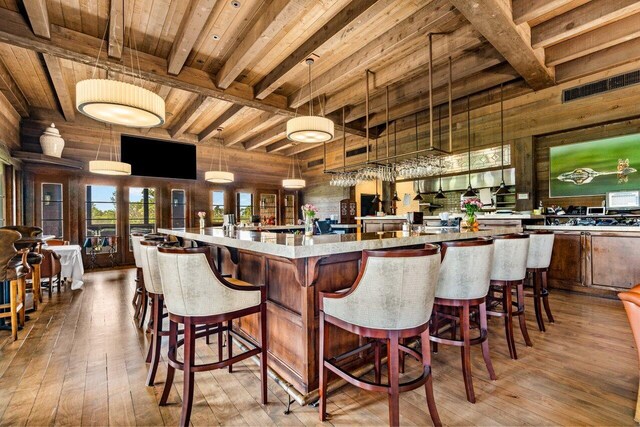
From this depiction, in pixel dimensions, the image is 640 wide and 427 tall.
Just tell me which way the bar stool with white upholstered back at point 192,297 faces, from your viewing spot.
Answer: facing away from the viewer and to the right of the viewer

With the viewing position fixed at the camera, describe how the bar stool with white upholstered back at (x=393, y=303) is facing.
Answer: facing away from the viewer and to the left of the viewer

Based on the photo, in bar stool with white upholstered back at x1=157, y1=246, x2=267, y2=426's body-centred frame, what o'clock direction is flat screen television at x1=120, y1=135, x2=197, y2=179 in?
The flat screen television is roughly at 10 o'clock from the bar stool with white upholstered back.

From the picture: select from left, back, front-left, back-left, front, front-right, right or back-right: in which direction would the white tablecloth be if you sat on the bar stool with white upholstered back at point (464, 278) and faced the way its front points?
front-left

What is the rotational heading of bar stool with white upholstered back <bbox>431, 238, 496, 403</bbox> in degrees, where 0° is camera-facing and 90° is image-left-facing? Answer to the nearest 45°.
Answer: approximately 135°

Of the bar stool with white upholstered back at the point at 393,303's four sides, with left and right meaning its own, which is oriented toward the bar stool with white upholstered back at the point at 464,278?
right

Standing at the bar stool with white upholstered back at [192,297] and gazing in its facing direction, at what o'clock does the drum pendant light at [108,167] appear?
The drum pendant light is roughly at 10 o'clock from the bar stool with white upholstered back.

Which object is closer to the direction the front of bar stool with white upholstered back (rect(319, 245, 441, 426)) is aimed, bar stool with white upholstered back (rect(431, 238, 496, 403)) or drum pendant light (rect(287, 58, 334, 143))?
the drum pendant light

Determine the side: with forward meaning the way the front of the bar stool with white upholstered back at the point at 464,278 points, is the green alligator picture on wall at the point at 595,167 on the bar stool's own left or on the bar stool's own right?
on the bar stool's own right

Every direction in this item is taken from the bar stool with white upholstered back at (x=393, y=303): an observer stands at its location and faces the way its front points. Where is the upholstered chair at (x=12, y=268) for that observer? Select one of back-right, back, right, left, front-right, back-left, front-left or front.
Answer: front-left

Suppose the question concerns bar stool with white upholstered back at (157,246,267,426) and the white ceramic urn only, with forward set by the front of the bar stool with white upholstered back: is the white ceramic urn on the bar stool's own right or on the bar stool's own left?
on the bar stool's own left

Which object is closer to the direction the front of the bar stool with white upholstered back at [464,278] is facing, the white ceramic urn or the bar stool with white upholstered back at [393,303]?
the white ceramic urn

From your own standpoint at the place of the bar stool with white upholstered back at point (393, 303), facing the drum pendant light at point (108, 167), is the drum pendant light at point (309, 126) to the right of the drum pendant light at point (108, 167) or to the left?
right

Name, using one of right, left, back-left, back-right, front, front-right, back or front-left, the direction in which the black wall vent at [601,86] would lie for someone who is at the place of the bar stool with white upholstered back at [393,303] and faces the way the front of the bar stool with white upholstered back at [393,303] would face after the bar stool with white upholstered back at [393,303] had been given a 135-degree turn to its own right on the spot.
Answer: front-left

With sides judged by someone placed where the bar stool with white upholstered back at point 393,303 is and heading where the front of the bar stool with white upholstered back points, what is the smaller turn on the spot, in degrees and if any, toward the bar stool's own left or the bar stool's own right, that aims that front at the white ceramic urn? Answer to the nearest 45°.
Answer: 0° — it already faces it

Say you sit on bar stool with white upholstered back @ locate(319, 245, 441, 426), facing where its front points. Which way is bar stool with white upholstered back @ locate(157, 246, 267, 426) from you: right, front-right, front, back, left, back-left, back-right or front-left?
front-left
